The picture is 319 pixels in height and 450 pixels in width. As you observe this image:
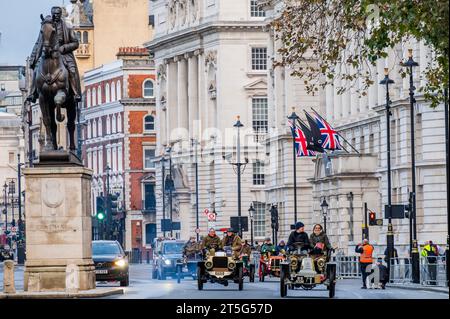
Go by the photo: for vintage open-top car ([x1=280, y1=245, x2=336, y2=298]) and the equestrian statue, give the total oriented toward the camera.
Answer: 2

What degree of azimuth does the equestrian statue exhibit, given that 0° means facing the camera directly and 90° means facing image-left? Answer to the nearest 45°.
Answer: approximately 0°

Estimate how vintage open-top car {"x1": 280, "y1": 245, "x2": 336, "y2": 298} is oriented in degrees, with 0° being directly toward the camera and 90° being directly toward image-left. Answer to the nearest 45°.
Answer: approximately 0°

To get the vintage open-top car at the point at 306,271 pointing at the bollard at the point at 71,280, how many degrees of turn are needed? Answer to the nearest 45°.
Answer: approximately 45° to its right
